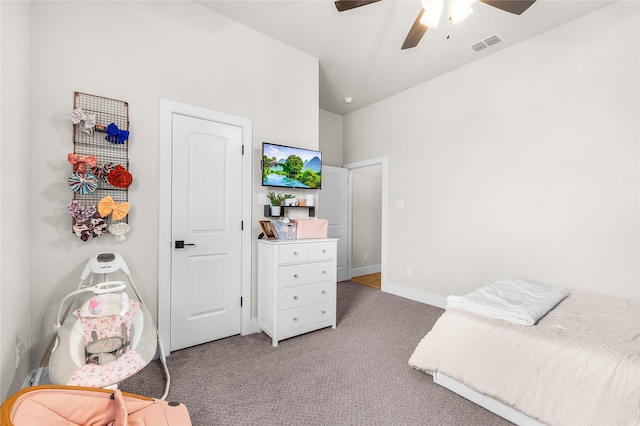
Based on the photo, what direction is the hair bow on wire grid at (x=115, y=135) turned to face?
toward the camera

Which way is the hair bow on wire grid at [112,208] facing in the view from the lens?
facing the viewer

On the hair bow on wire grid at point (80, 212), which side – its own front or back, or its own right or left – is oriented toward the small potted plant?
left

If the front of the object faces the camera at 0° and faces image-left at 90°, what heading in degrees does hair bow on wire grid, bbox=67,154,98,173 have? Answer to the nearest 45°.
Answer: approximately 0°

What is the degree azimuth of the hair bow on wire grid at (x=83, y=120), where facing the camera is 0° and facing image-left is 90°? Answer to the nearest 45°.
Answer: approximately 0°

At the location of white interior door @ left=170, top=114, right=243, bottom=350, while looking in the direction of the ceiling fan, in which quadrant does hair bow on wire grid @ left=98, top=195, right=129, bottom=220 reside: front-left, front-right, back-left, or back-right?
back-right

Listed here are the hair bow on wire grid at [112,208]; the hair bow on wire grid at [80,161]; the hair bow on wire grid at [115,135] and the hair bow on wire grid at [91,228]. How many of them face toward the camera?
4

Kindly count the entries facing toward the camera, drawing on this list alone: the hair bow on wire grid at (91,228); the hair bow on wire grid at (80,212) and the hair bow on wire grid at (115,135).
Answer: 3

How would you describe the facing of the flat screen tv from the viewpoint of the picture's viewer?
facing the viewer and to the right of the viewer

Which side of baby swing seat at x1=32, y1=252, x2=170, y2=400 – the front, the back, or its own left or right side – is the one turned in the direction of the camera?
front
